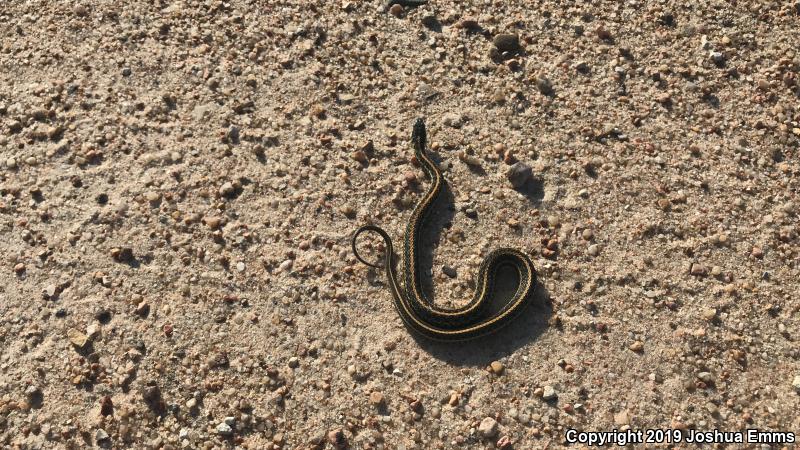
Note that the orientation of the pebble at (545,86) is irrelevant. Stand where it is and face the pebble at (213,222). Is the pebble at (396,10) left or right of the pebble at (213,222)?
right

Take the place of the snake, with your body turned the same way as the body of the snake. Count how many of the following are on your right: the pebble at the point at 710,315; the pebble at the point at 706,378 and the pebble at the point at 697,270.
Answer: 3

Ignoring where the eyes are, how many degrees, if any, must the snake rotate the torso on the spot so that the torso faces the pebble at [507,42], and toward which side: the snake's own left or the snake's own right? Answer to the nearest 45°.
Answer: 0° — it already faces it

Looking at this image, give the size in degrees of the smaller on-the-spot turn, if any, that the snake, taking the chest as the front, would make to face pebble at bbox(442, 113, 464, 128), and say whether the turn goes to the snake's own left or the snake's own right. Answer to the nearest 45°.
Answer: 0° — it already faces it

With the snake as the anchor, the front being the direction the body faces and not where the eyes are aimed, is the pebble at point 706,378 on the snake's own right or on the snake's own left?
on the snake's own right

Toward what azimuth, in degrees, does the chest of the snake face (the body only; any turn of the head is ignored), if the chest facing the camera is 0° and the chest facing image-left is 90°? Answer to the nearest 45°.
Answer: approximately 180°

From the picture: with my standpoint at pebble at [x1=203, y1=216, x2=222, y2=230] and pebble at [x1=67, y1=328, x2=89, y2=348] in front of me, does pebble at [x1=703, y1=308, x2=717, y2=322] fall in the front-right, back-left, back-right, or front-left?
back-left

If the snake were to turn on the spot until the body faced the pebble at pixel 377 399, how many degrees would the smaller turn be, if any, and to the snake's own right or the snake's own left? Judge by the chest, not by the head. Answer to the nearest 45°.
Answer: approximately 135° to the snake's own left

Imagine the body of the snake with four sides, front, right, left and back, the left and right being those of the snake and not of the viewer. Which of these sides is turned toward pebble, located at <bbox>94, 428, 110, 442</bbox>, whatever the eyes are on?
left

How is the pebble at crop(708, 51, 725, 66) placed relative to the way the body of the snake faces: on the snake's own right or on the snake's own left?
on the snake's own right

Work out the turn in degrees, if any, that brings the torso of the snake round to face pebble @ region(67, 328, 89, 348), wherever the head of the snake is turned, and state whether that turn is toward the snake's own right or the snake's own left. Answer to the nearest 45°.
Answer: approximately 90° to the snake's own left

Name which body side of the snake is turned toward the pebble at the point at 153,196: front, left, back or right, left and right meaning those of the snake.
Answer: left

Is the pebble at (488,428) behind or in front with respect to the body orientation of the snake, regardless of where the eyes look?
behind
